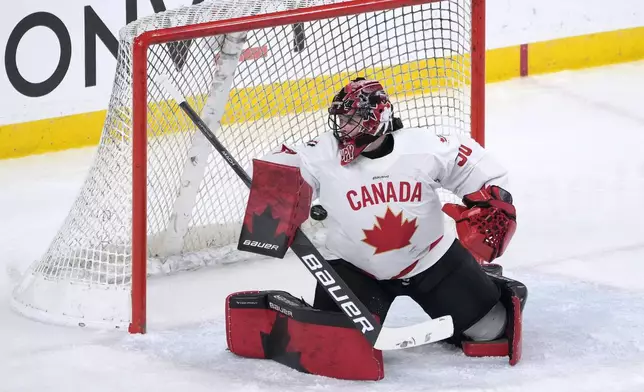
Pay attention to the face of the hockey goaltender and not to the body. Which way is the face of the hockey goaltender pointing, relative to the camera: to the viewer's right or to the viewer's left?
to the viewer's left

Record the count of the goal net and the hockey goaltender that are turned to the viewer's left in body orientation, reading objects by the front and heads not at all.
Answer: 0

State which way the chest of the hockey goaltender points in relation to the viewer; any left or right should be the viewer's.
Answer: facing the viewer

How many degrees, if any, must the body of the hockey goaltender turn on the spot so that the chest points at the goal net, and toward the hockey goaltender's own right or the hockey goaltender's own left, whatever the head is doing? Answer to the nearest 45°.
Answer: approximately 135° to the hockey goaltender's own right

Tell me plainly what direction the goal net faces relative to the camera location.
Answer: facing the viewer and to the right of the viewer

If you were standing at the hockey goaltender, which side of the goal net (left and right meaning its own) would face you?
front
